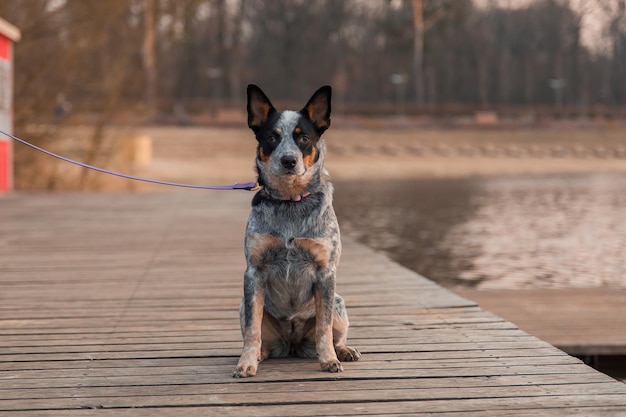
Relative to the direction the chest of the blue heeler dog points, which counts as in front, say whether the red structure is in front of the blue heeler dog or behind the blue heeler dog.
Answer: behind

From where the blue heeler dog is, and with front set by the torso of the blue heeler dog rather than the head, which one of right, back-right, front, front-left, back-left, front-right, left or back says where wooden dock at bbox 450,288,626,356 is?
back-left

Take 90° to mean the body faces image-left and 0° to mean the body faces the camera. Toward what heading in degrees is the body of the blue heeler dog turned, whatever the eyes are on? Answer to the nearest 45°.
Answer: approximately 0°
